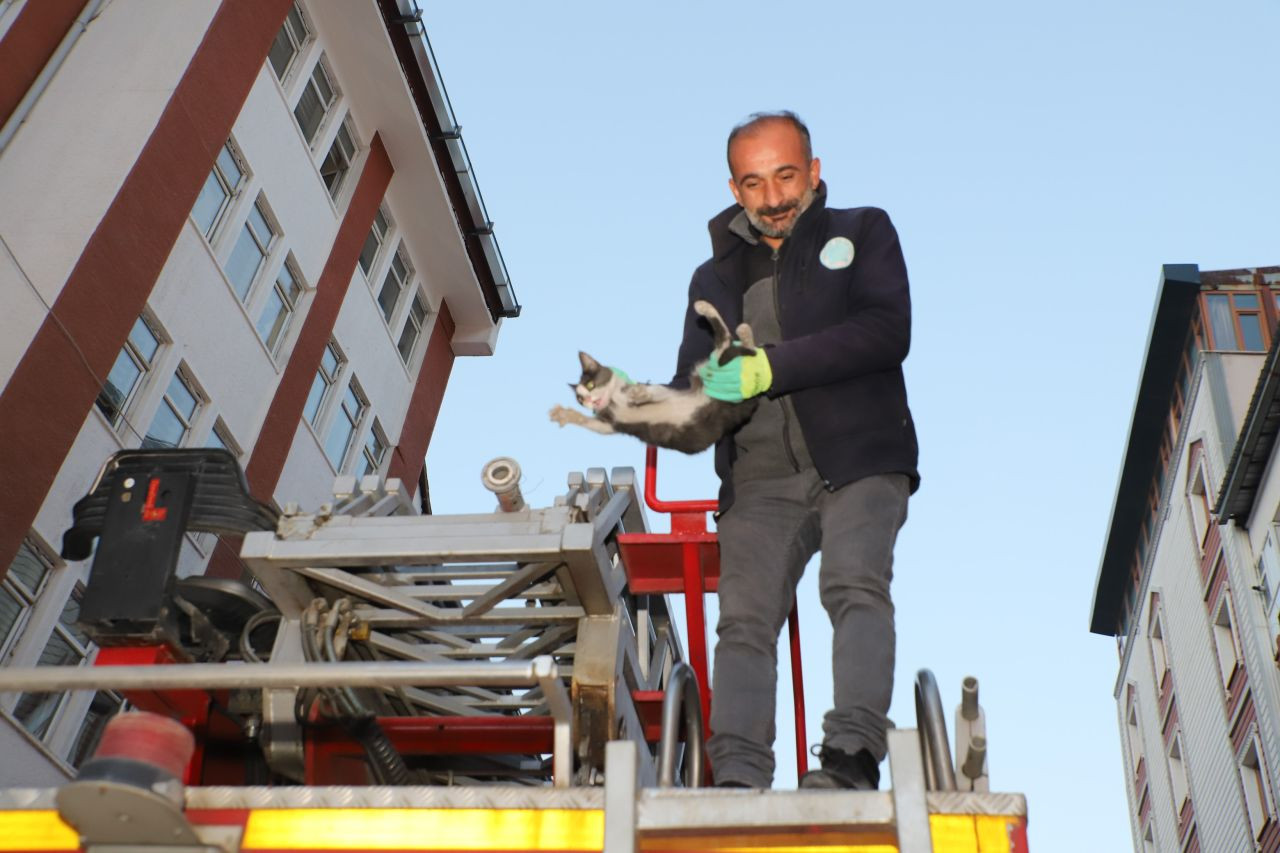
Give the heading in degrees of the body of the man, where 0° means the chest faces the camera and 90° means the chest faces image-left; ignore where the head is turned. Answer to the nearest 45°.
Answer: approximately 45°

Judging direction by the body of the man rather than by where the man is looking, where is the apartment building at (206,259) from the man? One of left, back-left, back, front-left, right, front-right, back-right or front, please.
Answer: right
